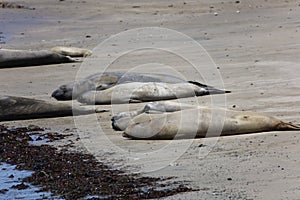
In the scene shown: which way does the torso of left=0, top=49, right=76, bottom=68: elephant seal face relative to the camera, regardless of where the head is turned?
to the viewer's left

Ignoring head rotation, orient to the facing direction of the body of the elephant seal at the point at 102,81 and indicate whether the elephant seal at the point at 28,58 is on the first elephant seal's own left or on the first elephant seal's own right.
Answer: on the first elephant seal's own right

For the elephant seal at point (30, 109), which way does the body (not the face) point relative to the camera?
to the viewer's left

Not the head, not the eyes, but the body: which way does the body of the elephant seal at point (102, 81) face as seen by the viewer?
to the viewer's left

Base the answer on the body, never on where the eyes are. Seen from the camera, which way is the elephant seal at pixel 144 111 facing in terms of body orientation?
to the viewer's left

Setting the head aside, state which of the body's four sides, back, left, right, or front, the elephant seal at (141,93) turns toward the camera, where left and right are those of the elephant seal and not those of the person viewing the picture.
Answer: left

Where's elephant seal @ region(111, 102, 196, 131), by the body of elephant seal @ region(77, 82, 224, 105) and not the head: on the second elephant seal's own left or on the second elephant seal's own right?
on the second elephant seal's own left

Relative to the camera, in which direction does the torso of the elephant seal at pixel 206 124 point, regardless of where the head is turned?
to the viewer's left
